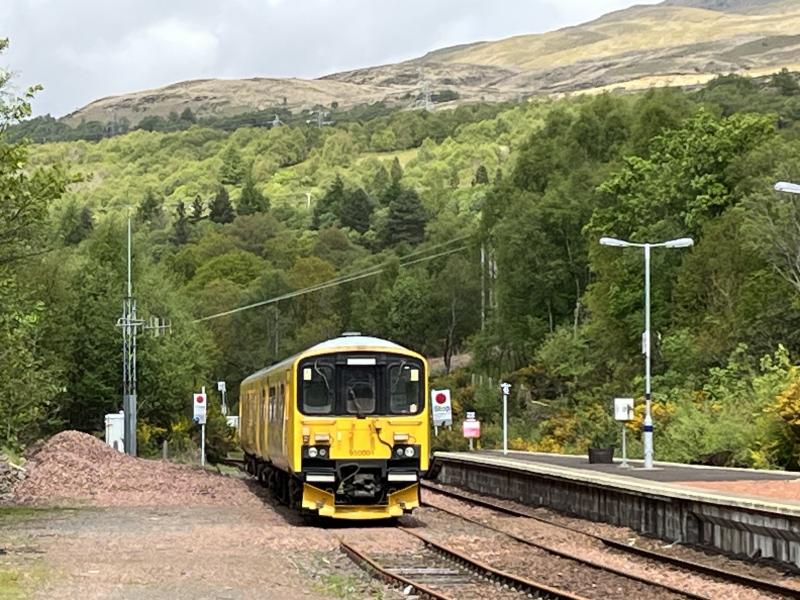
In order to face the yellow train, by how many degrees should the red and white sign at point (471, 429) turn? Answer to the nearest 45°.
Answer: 0° — it already faces it

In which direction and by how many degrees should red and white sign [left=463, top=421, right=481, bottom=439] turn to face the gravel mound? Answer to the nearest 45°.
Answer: approximately 45° to its right

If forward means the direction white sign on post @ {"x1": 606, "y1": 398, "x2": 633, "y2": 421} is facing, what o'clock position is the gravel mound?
The gravel mound is roughly at 3 o'clock from the white sign on post.
